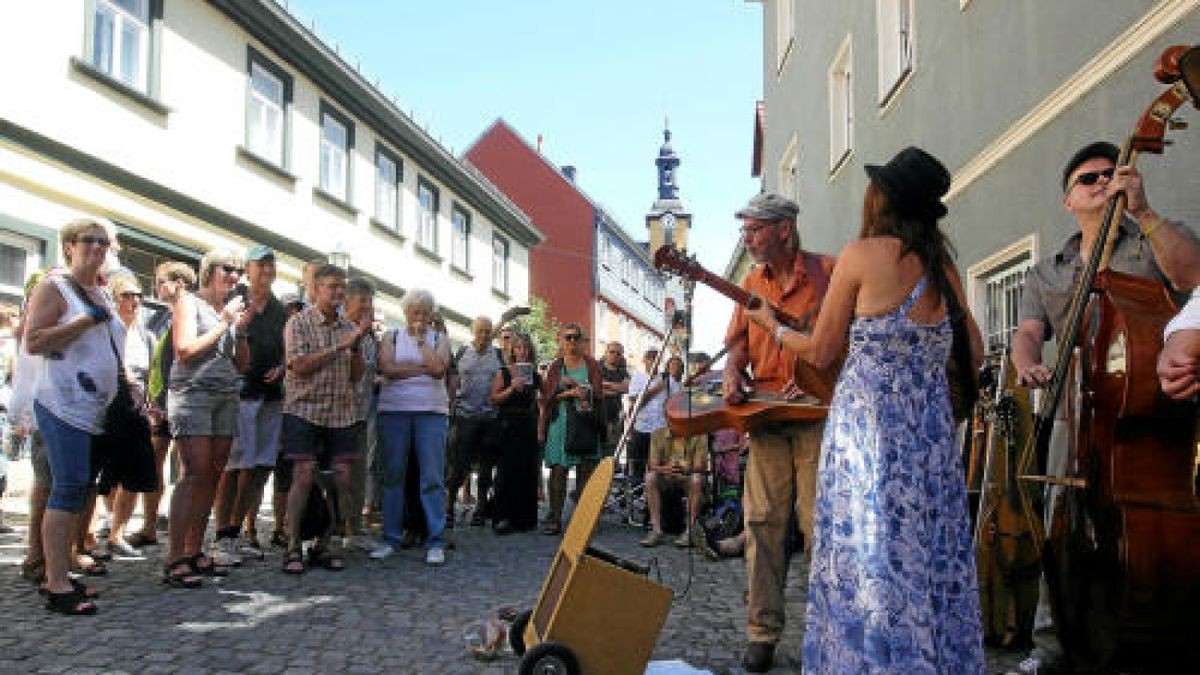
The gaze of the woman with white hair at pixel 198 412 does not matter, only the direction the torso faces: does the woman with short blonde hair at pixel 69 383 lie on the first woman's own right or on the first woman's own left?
on the first woman's own right

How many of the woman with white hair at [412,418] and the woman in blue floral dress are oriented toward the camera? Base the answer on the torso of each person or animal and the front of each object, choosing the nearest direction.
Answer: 1

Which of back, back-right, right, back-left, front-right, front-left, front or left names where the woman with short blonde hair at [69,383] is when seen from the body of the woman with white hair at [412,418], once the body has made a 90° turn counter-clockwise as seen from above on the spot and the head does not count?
back-right

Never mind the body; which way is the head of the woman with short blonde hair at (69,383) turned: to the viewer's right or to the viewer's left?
to the viewer's right

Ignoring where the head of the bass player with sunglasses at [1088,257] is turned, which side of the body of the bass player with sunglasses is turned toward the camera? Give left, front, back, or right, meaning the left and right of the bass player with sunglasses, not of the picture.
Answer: front

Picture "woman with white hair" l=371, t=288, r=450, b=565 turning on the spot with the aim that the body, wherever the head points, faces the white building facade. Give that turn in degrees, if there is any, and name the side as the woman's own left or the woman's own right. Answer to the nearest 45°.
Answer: approximately 180°

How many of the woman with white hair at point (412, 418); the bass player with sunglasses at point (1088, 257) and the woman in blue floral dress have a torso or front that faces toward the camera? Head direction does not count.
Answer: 2

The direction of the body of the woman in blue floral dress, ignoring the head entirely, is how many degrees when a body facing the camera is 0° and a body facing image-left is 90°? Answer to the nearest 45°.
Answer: approximately 135°

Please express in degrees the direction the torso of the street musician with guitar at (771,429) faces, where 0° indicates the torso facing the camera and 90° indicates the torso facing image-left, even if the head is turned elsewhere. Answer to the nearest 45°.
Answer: approximately 45°

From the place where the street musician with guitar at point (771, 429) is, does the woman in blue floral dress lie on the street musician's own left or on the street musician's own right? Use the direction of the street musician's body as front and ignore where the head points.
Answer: on the street musician's own left

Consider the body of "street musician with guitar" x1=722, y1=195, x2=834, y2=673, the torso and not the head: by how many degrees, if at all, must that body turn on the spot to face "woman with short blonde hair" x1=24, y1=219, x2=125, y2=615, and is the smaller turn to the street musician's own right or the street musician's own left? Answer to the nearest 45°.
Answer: approximately 45° to the street musician's own right

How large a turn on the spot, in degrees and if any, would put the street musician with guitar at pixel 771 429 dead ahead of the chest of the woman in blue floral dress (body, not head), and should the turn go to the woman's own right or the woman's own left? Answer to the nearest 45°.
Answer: approximately 45° to the woman's own right

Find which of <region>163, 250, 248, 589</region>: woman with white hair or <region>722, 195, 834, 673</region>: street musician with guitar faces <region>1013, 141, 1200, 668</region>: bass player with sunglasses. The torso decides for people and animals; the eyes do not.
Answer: the woman with white hair

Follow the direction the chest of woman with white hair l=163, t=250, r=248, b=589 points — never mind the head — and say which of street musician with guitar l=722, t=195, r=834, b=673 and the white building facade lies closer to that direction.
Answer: the street musician with guitar

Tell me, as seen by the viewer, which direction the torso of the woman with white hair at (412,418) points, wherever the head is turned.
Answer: toward the camera

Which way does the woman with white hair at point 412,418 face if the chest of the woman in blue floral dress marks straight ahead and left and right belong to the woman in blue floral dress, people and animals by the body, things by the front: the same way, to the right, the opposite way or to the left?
the opposite way
